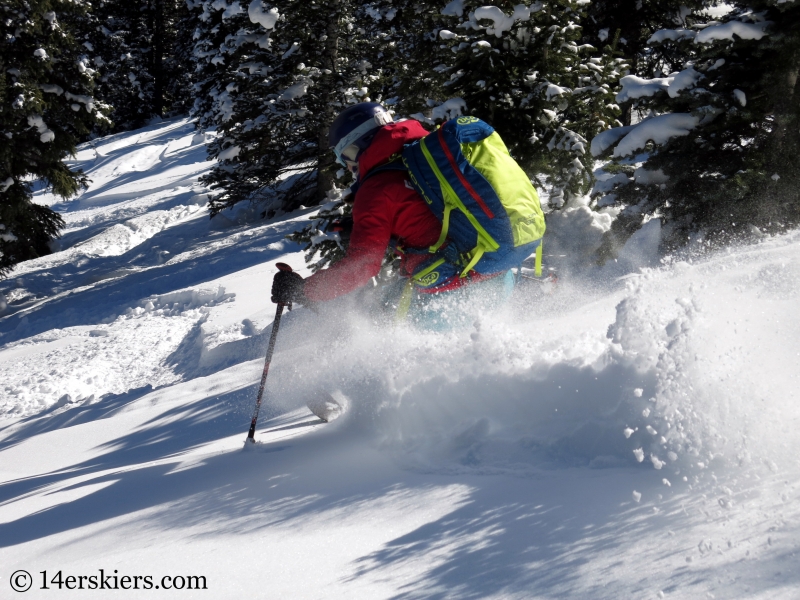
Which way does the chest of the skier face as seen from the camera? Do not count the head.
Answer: to the viewer's left

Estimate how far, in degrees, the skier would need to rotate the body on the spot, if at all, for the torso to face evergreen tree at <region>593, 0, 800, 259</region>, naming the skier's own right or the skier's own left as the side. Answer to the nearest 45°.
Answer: approximately 135° to the skier's own right

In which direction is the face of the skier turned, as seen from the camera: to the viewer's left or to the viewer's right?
to the viewer's left

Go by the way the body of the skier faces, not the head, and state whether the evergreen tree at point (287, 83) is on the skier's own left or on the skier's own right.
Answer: on the skier's own right

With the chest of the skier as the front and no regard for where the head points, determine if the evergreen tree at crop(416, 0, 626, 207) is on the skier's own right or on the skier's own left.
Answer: on the skier's own right
